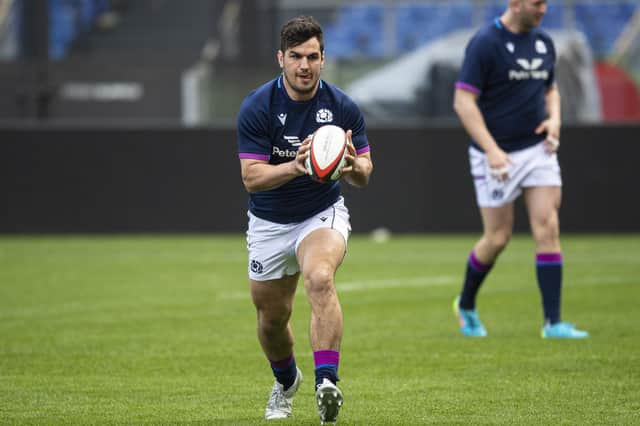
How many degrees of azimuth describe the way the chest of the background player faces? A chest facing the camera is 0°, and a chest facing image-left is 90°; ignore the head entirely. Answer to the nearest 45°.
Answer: approximately 315°

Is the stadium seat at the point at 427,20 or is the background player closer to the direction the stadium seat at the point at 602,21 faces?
the background player

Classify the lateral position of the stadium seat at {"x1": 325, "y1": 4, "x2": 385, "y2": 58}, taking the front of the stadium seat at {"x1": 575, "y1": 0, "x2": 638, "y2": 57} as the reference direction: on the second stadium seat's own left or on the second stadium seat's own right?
on the second stadium seat's own right

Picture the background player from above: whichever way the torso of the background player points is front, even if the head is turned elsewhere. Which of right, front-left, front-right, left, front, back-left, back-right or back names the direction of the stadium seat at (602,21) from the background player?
back-left

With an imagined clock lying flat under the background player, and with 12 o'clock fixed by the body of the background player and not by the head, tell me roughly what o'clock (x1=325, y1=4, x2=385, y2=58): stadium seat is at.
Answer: The stadium seat is roughly at 7 o'clock from the background player.

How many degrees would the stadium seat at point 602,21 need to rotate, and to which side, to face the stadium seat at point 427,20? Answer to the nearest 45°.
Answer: approximately 90° to its right

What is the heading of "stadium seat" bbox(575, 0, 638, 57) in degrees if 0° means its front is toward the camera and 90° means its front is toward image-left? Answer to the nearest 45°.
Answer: approximately 0°
